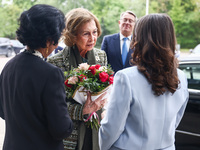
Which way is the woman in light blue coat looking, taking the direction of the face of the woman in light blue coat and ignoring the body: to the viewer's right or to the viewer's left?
to the viewer's left

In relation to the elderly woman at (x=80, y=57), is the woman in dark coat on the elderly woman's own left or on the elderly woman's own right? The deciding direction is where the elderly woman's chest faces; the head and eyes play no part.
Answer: on the elderly woman's own right

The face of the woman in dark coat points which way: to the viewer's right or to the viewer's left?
to the viewer's right

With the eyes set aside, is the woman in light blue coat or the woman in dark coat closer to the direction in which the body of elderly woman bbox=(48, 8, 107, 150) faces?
the woman in light blue coat

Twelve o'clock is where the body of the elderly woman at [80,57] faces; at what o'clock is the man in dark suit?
The man in dark suit is roughly at 8 o'clock from the elderly woman.

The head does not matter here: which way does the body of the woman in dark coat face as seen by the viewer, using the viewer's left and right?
facing away from the viewer and to the right of the viewer

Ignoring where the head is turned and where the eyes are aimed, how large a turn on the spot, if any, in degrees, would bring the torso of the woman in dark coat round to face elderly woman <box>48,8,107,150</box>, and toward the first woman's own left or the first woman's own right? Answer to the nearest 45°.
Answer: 0° — they already face them

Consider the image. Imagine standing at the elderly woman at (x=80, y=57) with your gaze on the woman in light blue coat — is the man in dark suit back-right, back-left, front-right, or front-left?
back-left

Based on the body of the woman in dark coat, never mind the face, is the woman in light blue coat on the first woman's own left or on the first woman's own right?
on the first woman's own right
